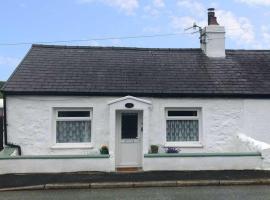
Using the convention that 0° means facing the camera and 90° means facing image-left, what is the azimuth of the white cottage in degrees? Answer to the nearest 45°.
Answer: approximately 0°
